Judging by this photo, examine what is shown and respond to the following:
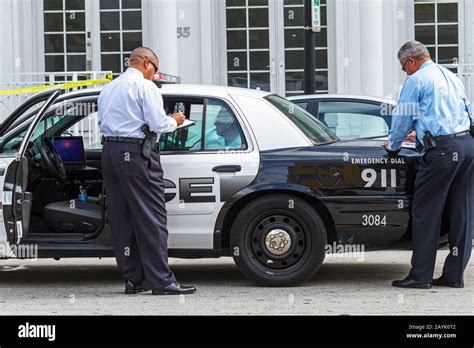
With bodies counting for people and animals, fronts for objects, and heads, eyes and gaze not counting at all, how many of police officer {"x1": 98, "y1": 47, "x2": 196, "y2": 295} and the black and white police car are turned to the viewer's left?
1

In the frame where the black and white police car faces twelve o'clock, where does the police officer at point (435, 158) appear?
The police officer is roughly at 6 o'clock from the black and white police car.

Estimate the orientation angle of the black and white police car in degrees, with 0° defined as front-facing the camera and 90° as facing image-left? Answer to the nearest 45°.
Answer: approximately 90°

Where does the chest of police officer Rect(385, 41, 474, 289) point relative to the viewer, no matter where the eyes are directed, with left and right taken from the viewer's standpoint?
facing away from the viewer and to the left of the viewer

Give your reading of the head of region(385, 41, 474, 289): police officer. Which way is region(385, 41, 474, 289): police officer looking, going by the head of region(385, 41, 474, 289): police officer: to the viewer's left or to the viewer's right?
to the viewer's left

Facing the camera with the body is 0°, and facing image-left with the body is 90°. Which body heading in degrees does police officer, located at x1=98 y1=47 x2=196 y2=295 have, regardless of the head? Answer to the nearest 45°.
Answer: approximately 225°

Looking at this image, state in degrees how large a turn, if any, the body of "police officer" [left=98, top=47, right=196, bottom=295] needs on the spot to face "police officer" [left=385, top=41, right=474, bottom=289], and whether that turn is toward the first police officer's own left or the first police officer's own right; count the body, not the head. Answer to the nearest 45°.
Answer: approximately 45° to the first police officer's own right

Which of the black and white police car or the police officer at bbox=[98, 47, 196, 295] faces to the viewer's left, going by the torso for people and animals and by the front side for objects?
the black and white police car

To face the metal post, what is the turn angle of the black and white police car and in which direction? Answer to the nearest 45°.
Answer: approximately 90° to its right

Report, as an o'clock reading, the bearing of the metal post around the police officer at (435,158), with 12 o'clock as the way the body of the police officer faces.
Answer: The metal post is roughly at 1 o'clock from the police officer.
